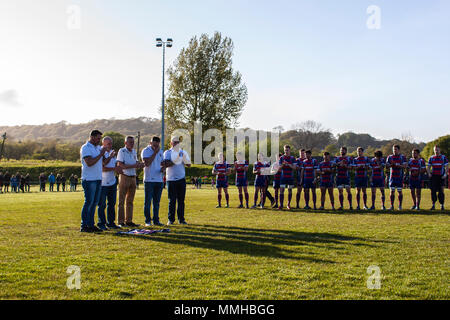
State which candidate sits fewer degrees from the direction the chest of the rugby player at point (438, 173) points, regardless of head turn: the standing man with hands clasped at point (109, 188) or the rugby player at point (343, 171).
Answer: the standing man with hands clasped

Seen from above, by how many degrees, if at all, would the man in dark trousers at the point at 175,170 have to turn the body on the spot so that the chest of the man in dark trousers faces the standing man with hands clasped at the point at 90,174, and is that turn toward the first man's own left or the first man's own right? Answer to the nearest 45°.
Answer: approximately 45° to the first man's own right

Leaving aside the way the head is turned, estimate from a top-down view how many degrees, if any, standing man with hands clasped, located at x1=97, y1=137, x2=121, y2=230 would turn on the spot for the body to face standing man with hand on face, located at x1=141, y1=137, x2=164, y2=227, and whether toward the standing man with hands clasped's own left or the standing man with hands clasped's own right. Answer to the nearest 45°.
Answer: approximately 45° to the standing man with hands clasped's own left

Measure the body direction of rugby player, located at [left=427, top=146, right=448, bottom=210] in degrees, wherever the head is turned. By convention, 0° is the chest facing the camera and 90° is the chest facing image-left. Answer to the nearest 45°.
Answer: approximately 0°

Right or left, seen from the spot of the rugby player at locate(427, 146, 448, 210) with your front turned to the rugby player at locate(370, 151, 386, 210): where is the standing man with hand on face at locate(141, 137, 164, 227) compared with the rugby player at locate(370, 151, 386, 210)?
left

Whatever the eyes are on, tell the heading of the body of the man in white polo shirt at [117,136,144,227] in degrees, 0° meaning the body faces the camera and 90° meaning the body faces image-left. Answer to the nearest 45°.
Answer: approximately 315°

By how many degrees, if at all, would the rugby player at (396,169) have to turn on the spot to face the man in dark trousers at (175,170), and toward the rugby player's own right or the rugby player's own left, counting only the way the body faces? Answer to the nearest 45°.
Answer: approximately 45° to the rugby player's own right

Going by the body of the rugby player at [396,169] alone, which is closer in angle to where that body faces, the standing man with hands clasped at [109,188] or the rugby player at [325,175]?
the standing man with hands clasped

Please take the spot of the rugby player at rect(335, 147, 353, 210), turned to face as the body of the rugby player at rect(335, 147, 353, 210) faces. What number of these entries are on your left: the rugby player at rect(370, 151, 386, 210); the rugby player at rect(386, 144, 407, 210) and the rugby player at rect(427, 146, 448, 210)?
3
